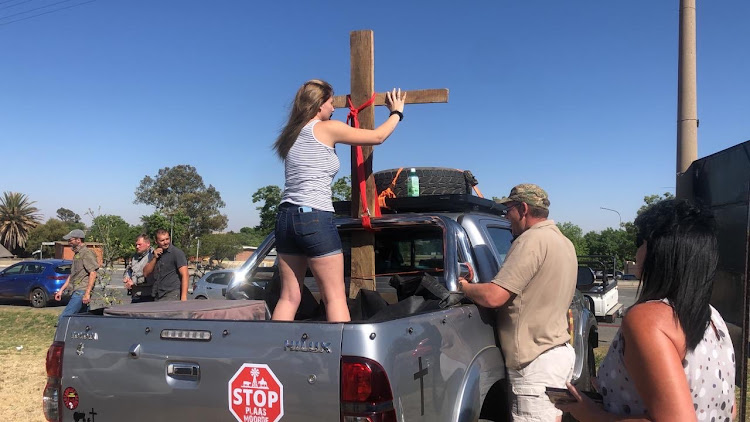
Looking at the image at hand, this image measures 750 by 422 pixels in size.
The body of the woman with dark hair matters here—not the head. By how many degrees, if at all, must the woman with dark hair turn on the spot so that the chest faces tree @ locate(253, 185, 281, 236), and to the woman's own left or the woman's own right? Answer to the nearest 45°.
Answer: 0° — they already face it

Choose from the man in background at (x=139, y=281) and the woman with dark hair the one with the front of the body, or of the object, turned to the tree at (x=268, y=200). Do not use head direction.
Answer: the woman with dark hair

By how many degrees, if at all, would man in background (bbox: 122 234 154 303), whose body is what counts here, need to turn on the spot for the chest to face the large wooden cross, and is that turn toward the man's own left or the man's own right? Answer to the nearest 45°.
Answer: approximately 45° to the man's own left

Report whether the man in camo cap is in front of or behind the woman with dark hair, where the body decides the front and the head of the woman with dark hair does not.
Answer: in front

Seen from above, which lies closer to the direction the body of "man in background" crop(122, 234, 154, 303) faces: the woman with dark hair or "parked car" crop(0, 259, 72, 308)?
the woman with dark hair

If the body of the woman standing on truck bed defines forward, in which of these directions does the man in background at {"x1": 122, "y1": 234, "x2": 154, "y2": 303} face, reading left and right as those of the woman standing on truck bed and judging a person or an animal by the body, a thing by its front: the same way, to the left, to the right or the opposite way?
the opposite way

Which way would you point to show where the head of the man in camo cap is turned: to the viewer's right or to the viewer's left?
to the viewer's left

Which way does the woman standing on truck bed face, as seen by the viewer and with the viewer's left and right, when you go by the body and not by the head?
facing away from the viewer and to the right of the viewer

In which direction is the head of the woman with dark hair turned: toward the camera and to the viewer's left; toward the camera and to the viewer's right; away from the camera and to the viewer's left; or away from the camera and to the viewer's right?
away from the camera and to the viewer's left

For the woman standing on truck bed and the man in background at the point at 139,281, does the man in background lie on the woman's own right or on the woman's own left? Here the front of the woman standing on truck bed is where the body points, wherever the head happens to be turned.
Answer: on the woman's own left

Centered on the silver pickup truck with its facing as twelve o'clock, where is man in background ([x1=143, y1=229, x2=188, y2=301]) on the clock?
The man in background is roughly at 10 o'clock from the silver pickup truck.

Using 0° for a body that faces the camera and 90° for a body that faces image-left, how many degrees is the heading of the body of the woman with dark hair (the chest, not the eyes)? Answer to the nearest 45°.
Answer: approximately 135°
